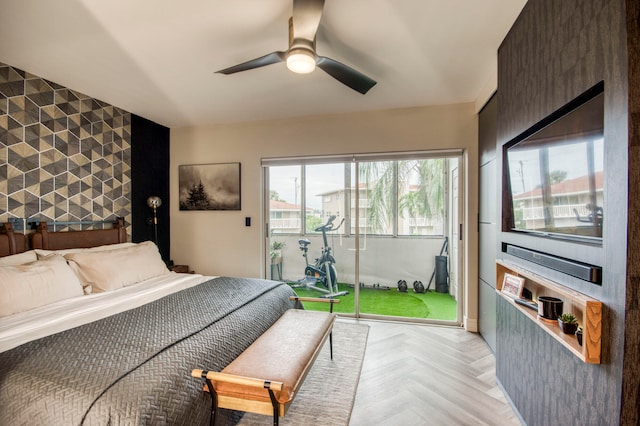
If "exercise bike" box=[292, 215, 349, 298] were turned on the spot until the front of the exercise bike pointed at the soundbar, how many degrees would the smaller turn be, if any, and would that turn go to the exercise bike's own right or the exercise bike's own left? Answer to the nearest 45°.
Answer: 0° — it already faces it

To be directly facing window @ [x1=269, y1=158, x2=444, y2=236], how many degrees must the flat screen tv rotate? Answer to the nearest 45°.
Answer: approximately 90° to its right

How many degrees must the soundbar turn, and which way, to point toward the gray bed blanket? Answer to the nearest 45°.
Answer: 0° — it already faces it

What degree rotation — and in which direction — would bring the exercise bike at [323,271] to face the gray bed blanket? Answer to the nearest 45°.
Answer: approximately 45° to its right

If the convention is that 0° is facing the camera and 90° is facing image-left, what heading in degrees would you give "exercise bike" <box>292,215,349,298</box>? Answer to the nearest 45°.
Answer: approximately 315°

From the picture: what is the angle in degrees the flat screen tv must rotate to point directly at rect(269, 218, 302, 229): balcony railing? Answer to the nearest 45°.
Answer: approximately 45° to its right

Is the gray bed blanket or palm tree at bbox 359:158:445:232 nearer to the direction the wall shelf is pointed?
the gray bed blanket

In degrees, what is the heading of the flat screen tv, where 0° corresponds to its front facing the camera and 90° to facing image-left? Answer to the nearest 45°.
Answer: approximately 45°

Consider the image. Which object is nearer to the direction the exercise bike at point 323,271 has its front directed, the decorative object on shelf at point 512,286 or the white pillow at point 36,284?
the decorative object on shelf

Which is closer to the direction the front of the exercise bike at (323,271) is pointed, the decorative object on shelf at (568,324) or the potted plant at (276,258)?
the decorative object on shelf

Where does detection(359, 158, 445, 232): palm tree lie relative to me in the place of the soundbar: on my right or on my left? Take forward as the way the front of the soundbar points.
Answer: on my right
